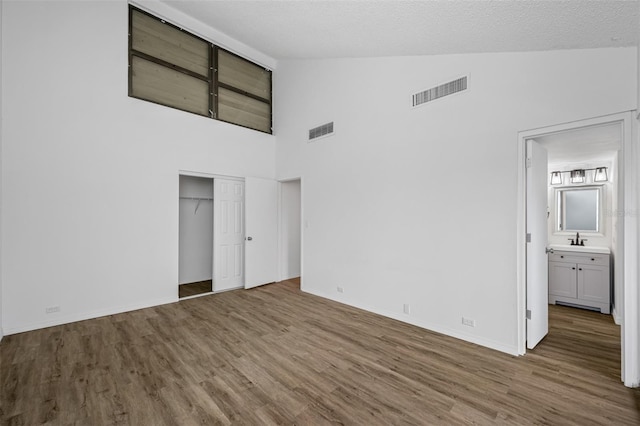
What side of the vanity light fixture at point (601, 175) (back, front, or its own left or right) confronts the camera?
front

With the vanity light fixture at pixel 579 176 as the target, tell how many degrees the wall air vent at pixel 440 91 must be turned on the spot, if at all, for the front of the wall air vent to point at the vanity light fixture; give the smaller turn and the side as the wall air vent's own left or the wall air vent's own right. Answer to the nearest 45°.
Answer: approximately 180°

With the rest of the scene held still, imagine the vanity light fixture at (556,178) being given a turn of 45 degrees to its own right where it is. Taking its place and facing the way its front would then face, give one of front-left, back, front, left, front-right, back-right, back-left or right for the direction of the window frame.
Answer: front

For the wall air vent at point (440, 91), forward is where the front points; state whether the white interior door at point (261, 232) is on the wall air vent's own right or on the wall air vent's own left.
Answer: on the wall air vent's own right

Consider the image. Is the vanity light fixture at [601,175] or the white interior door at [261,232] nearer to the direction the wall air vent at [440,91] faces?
the white interior door

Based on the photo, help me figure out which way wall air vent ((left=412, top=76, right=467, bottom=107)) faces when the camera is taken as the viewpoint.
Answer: facing the viewer and to the left of the viewer

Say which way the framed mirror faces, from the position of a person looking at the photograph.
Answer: facing the viewer
